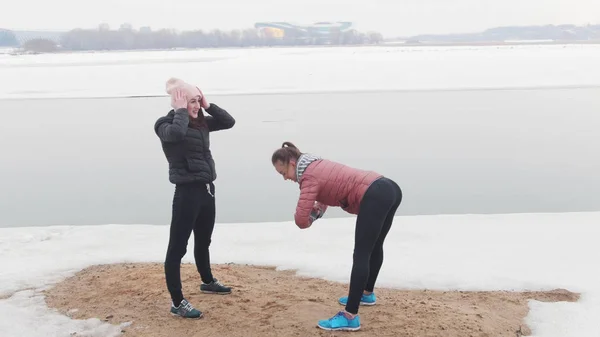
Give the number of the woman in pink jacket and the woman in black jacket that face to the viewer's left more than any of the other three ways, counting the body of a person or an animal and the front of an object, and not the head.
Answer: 1

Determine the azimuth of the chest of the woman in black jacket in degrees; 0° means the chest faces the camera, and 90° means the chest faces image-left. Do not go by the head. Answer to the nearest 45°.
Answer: approximately 315°

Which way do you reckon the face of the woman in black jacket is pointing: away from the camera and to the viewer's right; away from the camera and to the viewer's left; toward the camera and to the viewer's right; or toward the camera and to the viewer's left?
toward the camera and to the viewer's right

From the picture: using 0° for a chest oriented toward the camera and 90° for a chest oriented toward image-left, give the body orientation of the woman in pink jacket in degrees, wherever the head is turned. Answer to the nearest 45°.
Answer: approximately 90°

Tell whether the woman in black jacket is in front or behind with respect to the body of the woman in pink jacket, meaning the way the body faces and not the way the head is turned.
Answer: in front

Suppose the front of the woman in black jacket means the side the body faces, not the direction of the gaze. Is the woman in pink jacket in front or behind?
in front
